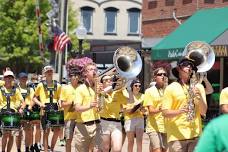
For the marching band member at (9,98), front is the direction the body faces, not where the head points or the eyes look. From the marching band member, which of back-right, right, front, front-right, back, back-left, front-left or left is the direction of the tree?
back

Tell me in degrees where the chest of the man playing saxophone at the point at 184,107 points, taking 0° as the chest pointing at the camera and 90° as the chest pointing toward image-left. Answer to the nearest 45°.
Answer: approximately 315°

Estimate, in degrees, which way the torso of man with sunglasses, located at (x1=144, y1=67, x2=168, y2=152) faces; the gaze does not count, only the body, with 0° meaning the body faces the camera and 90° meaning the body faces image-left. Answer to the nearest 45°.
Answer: approximately 315°
